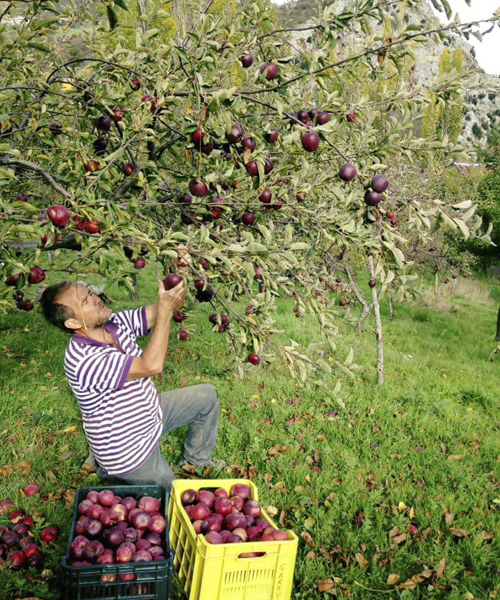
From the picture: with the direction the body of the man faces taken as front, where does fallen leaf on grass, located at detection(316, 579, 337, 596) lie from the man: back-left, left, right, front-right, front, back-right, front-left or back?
front-right

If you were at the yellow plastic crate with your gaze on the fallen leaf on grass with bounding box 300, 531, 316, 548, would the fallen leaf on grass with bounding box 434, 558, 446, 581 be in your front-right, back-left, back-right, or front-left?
front-right

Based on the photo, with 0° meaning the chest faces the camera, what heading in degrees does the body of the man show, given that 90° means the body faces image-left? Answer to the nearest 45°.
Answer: approximately 270°

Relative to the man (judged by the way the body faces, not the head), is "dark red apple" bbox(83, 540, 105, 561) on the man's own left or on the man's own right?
on the man's own right

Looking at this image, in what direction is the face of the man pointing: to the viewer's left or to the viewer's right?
to the viewer's right
